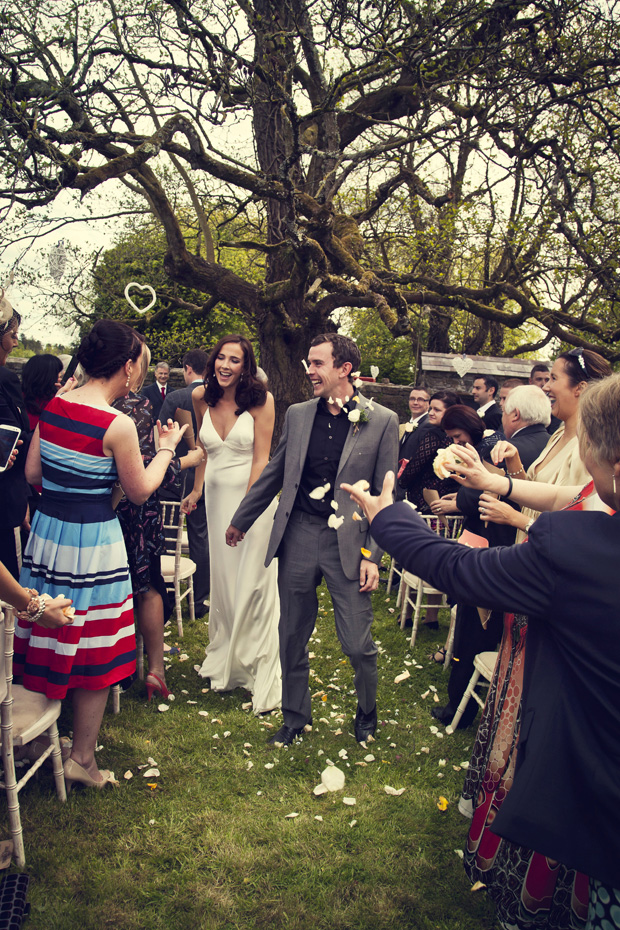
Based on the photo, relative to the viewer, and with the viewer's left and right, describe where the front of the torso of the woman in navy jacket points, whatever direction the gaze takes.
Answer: facing away from the viewer and to the left of the viewer

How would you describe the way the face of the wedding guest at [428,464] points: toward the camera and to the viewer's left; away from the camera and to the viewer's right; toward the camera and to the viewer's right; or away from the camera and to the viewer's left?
toward the camera and to the viewer's left

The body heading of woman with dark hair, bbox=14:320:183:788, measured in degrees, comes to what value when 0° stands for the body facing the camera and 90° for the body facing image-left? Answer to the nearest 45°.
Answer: approximately 225°

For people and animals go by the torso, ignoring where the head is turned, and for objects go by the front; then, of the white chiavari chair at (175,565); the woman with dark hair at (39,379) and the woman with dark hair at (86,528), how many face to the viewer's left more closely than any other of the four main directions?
0

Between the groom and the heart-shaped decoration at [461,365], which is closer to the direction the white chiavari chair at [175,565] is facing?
the heart-shaped decoration

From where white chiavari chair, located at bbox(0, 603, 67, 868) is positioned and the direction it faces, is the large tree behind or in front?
in front

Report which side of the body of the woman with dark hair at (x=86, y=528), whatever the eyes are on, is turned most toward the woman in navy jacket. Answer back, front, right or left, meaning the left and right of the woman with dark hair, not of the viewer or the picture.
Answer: right

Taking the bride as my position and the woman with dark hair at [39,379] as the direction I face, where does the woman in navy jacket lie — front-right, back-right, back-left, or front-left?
back-left

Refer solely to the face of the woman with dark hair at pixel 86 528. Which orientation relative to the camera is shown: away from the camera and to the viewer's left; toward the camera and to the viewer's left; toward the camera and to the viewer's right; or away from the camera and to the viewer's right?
away from the camera and to the viewer's right

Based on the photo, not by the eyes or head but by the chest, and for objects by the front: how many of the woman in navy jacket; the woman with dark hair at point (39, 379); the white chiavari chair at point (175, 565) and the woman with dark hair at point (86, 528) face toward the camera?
0

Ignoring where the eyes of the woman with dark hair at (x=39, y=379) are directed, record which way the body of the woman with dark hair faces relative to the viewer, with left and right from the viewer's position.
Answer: facing away from the viewer and to the right of the viewer

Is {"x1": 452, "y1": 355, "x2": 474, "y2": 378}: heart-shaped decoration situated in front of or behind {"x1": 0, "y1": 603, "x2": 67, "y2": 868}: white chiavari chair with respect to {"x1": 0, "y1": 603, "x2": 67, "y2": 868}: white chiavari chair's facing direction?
in front
